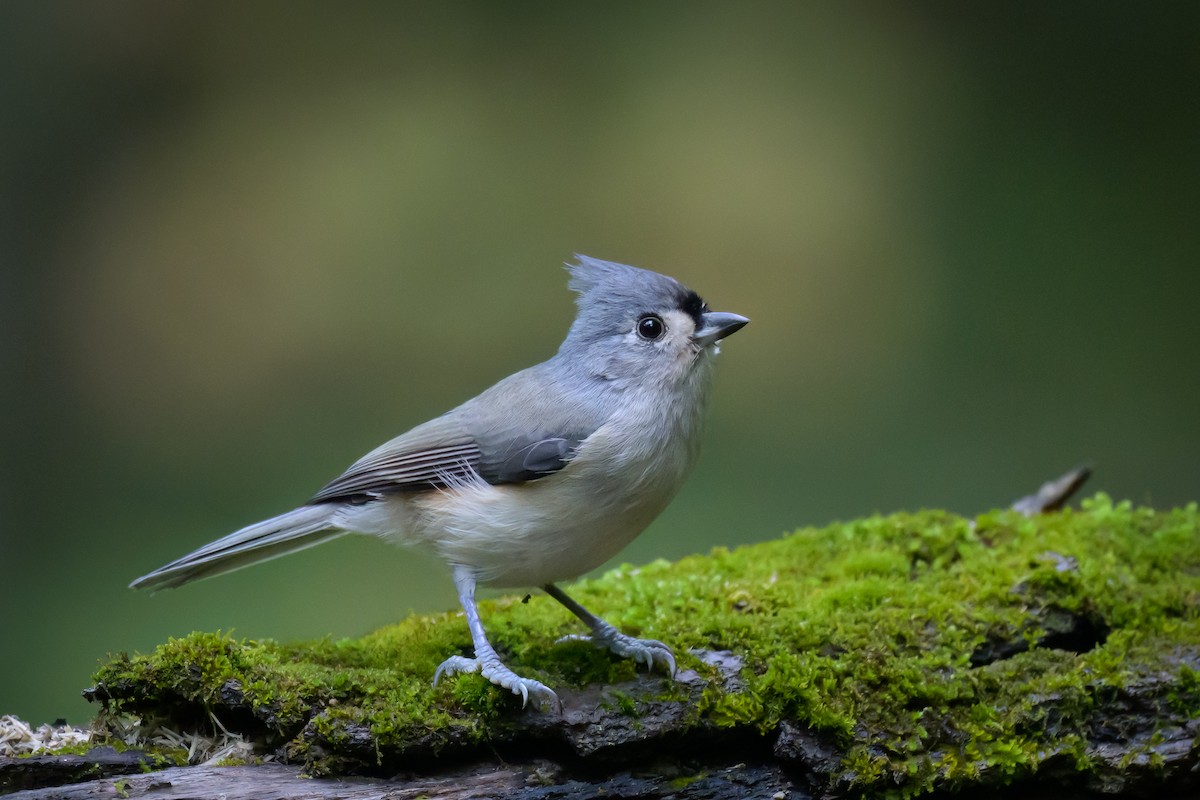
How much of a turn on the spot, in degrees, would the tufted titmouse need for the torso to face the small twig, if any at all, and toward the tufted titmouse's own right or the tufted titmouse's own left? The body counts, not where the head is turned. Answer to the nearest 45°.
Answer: approximately 45° to the tufted titmouse's own left

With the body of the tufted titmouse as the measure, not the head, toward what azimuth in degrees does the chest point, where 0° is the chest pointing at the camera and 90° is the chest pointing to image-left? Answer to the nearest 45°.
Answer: approximately 270°
